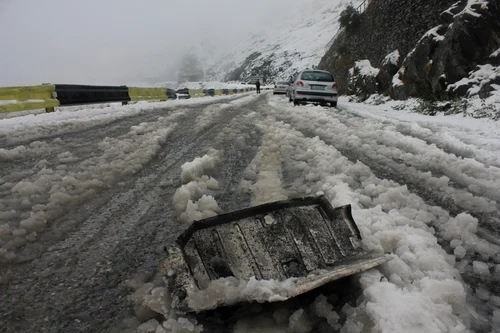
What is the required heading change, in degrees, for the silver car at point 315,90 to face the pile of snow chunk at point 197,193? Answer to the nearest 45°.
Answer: approximately 180°

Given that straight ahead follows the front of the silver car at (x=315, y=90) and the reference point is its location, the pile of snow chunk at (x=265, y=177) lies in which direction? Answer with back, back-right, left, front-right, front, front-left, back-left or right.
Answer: back

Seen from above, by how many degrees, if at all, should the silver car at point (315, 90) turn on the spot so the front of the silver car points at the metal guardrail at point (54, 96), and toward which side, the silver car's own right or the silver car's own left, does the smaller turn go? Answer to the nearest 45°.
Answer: approximately 135° to the silver car's own left

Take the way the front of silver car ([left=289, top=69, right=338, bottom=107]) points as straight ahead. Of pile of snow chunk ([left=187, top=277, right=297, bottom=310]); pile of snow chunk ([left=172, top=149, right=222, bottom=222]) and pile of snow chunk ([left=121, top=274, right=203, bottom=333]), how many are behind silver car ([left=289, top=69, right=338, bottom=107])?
3

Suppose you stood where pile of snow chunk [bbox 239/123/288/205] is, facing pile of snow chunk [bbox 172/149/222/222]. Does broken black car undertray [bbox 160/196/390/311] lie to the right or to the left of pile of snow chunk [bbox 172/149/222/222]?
left

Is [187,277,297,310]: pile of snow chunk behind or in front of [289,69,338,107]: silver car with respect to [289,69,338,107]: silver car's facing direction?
behind

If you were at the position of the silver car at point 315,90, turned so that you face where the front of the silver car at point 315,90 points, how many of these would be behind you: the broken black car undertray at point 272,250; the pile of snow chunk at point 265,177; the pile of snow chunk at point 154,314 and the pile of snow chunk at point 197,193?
4

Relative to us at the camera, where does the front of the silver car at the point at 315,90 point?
facing away from the viewer

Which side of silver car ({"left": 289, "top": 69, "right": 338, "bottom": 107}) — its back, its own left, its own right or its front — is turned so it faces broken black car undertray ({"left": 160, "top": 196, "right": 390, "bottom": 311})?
back

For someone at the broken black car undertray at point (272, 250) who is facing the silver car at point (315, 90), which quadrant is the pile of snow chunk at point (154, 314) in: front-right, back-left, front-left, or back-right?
back-left

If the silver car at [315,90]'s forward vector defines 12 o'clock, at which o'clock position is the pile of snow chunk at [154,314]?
The pile of snow chunk is roughly at 6 o'clock from the silver car.
